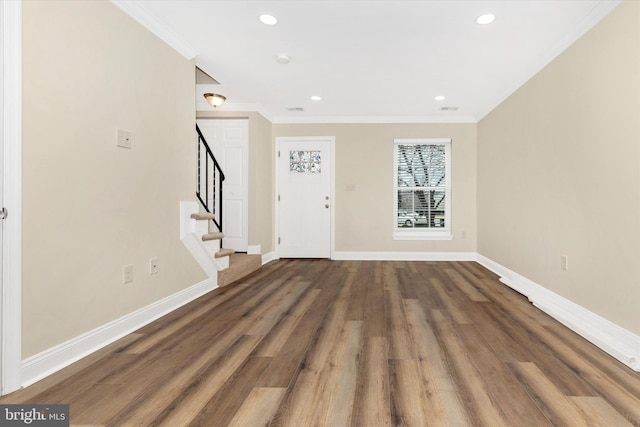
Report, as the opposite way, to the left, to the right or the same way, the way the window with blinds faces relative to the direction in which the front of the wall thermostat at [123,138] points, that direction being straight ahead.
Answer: to the right

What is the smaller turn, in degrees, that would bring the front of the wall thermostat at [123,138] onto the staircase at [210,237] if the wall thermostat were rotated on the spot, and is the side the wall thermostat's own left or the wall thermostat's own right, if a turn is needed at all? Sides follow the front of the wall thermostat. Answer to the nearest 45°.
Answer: approximately 90° to the wall thermostat's own left

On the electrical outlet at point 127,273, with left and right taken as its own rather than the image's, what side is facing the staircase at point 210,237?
left

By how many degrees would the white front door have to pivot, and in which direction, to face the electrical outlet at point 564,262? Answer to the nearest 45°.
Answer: approximately 45° to its left

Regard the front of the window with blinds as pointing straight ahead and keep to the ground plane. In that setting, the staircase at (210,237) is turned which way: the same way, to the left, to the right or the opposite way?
to the left

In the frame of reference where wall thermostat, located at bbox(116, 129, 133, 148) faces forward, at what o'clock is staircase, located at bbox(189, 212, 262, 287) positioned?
The staircase is roughly at 9 o'clock from the wall thermostat.

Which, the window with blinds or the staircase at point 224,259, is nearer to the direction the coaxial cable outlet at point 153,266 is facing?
the window with blinds

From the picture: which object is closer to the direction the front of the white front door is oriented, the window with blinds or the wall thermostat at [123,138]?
the wall thermostat

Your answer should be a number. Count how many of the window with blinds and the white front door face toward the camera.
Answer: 2

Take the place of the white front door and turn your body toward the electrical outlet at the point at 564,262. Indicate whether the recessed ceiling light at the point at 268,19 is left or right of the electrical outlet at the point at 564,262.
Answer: right

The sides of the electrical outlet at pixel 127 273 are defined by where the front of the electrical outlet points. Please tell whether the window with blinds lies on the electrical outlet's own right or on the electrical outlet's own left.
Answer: on the electrical outlet's own left
